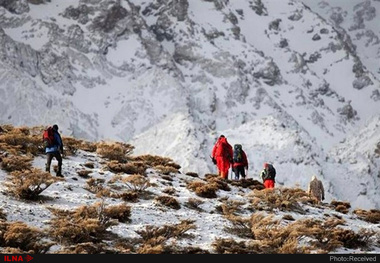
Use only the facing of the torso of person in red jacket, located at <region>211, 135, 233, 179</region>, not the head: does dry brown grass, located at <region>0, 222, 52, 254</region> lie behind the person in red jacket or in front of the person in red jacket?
behind

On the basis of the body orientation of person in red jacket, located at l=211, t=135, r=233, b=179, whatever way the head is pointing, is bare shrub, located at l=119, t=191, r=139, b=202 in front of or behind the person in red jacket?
behind

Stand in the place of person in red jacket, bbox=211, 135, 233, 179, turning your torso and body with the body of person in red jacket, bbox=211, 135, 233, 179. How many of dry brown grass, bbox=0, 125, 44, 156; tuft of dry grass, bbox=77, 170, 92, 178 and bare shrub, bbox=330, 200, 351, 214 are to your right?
1

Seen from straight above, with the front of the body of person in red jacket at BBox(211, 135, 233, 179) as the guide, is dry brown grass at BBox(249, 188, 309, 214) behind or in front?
behind

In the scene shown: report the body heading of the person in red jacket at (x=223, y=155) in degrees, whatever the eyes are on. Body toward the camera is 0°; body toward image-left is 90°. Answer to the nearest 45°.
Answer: approximately 180°

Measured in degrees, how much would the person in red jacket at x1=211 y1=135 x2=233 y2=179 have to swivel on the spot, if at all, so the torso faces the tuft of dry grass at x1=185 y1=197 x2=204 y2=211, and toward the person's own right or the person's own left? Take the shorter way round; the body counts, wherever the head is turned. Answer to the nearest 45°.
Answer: approximately 180°

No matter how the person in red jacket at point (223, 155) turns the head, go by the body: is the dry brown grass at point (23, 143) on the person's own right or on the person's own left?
on the person's own left

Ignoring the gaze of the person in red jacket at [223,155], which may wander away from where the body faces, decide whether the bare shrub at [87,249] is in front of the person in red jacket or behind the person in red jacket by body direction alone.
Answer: behind

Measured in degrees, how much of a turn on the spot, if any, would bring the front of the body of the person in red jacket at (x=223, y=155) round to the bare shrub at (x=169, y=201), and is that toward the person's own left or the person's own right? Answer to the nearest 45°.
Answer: approximately 180°

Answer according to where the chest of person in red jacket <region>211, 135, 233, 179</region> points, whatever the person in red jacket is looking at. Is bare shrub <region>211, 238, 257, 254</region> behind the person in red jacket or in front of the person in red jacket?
behind

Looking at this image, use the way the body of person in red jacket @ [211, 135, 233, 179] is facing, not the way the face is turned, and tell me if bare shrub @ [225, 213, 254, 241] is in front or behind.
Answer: behind

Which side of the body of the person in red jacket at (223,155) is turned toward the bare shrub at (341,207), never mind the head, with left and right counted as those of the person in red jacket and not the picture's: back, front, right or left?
right

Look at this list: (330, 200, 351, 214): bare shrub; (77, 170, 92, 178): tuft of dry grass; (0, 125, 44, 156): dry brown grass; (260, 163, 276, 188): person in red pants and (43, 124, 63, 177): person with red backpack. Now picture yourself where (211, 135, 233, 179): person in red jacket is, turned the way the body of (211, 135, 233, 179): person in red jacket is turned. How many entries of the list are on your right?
2

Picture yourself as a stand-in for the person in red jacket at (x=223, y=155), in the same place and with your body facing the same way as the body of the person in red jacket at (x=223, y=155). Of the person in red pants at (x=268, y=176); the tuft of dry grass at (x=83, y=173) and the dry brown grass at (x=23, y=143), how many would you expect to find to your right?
1
